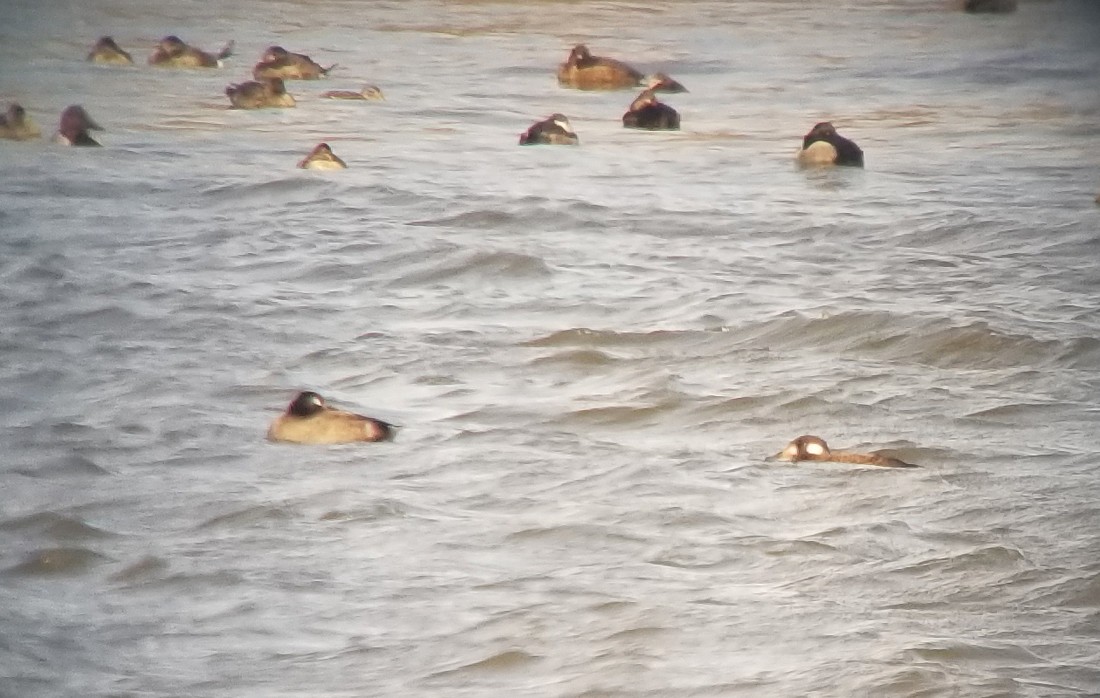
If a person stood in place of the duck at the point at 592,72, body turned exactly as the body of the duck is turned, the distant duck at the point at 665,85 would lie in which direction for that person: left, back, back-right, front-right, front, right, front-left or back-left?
back-left

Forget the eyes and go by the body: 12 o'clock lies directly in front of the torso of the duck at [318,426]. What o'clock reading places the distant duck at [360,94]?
The distant duck is roughly at 3 o'clock from the duck.

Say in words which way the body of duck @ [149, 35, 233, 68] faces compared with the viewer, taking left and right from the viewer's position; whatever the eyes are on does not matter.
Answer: facing to the left of the viewer

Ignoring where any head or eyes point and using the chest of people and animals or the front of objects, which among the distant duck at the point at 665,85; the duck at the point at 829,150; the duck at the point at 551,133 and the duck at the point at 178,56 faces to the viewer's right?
the duck at the point at 551,133

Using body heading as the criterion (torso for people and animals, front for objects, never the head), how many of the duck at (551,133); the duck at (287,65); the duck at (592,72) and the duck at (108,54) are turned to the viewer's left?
3

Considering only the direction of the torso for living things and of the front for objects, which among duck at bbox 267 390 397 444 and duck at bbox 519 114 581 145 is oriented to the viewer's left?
duck at bbox 267 390 397 444

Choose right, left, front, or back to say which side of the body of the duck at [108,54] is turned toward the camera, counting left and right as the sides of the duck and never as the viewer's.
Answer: left

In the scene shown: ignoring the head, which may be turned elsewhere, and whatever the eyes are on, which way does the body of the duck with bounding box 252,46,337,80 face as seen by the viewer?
to the viewer's left

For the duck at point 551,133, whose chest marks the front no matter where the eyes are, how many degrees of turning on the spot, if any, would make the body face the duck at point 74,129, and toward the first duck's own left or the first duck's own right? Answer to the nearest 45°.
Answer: approximately 180°

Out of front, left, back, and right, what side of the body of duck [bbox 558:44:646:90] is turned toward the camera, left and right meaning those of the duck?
left

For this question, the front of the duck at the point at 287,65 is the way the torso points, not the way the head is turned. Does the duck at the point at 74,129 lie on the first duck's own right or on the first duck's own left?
on the first duck's own left

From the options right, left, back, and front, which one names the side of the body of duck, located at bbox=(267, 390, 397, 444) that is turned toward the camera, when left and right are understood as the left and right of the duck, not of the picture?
left

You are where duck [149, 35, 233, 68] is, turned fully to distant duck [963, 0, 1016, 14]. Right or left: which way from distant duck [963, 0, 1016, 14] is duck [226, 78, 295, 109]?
right

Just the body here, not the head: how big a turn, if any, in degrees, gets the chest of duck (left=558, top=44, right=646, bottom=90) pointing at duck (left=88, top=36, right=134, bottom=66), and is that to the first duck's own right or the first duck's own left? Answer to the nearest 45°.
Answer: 0° — it already faces it
